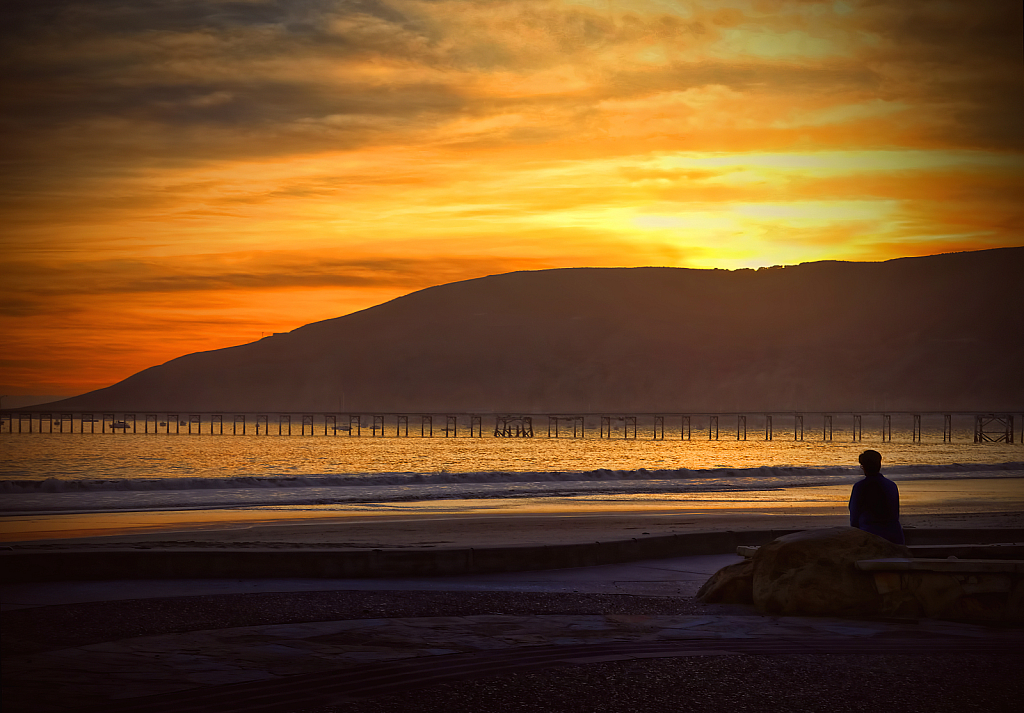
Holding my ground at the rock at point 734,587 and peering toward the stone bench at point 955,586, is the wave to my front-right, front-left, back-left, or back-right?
back-left

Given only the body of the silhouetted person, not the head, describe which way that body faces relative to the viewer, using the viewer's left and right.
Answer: facing away from the viewer

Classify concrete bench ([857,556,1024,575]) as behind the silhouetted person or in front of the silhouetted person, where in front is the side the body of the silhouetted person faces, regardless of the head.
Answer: behind

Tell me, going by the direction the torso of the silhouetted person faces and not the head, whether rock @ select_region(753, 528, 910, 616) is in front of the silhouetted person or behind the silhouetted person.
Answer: behind

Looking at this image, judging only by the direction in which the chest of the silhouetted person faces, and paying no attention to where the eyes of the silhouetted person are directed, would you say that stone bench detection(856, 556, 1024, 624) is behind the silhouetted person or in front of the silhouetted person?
behind

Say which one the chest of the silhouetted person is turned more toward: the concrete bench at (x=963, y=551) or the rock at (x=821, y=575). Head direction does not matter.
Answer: the concrete bench
